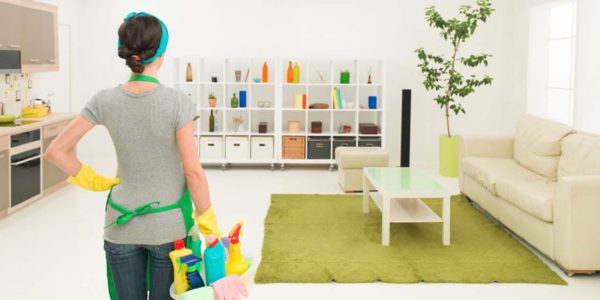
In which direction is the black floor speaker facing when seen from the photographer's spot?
facing the viewer

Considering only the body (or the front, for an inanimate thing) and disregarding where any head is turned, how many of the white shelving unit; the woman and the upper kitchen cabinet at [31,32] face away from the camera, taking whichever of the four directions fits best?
1

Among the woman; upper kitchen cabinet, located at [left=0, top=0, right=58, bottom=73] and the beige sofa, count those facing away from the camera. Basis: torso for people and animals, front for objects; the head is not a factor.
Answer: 1

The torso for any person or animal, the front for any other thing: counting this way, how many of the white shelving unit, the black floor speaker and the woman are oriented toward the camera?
2

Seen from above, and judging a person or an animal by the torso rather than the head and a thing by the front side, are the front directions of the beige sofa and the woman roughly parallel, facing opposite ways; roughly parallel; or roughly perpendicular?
roughly perpendicular

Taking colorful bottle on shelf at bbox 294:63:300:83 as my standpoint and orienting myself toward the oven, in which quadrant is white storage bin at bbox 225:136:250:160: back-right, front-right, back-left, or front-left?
front-right

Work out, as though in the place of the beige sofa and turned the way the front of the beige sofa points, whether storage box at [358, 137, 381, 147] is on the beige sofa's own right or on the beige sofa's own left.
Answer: on the beige sofa's own right

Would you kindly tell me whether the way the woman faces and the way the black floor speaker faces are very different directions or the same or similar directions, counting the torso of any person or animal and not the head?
very different directions

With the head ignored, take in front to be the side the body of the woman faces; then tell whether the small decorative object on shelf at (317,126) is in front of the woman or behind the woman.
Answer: in front

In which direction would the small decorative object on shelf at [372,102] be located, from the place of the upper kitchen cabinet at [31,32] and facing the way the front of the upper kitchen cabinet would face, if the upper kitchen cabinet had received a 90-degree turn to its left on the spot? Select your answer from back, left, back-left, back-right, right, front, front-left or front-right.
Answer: front-right

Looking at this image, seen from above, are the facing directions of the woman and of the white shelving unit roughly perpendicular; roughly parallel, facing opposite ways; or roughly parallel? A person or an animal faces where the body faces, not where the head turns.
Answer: roughly parallel, facing opposite ways

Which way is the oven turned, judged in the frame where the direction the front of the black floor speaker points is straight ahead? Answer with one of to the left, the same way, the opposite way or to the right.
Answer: to the left

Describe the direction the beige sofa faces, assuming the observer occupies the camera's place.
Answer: facing the viewer and to the left of the viewer

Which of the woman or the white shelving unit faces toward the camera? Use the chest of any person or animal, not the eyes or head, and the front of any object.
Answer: the white shelving unit

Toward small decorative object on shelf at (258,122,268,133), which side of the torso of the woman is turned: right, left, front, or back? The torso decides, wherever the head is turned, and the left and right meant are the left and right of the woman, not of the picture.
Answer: front

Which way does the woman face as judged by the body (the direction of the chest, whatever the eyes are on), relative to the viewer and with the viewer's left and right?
facing away from the viewer

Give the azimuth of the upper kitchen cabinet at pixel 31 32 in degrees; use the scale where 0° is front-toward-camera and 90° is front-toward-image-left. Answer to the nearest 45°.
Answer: approximately 315°

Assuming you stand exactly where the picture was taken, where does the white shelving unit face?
facing the viewer

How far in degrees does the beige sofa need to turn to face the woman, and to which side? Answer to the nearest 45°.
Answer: approximately 45° to its left

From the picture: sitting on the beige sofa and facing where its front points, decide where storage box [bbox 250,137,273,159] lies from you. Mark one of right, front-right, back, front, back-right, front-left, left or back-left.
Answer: right

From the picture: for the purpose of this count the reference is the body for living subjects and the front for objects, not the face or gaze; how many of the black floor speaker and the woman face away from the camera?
1

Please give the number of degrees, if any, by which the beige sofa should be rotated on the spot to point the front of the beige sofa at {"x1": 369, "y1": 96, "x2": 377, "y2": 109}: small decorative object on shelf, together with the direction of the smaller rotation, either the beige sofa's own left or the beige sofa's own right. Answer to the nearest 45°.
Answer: approximately 90° to the beige sofa's own right
